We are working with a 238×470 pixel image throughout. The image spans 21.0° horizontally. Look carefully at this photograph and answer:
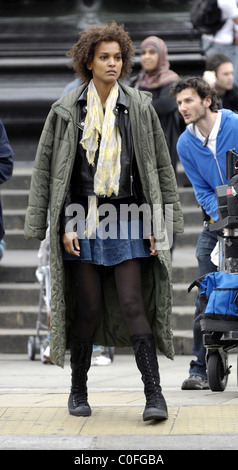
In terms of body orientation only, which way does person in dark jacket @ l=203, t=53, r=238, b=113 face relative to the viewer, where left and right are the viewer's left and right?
facing the viewer and to the right of the viewer

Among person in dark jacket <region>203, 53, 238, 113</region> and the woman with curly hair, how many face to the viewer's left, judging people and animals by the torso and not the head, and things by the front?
0

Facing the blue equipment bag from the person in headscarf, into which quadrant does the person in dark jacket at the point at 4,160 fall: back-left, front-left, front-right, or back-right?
front-right

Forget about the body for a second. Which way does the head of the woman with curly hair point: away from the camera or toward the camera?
toward the camera

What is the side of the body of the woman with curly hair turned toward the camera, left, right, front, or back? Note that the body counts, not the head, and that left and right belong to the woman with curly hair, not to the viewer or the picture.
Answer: front

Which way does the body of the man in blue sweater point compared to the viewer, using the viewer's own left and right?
facing the viewer and to the left of the viewer

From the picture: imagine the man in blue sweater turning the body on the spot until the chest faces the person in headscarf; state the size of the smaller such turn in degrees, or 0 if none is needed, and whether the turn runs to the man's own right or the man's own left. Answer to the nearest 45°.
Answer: approximately 135° to the man's own right

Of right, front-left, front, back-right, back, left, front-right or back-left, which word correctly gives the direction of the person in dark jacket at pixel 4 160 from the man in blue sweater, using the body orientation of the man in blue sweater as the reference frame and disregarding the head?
front-right

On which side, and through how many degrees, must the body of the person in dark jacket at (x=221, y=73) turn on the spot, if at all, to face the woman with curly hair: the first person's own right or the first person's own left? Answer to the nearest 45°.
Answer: approximately 45° to the first person's own right
